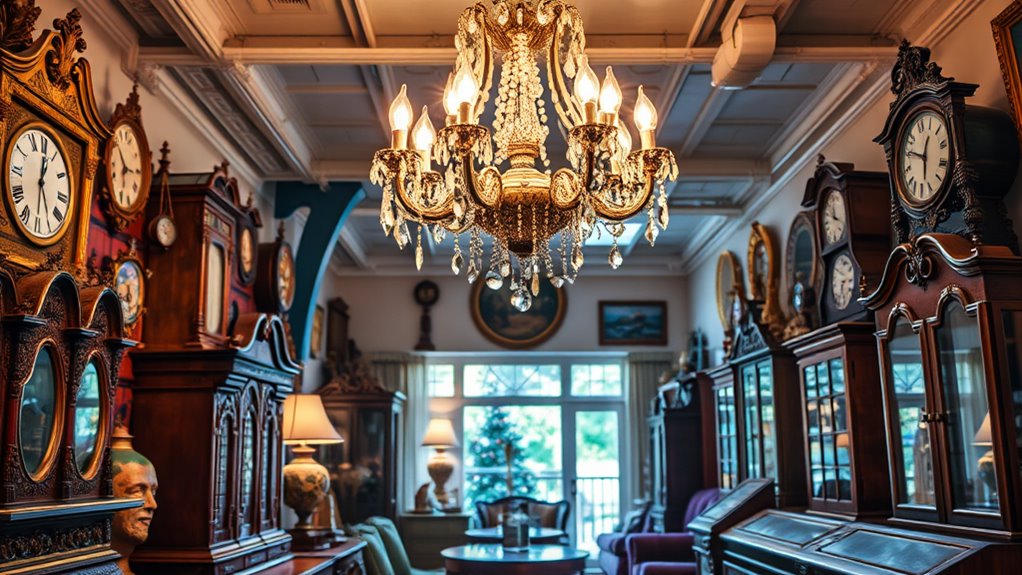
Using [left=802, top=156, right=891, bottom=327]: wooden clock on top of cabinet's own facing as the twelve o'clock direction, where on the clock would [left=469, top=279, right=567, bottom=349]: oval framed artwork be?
The oval framed artwork is roughly at 3 o'clock from the wooden clock on top of cabinet.

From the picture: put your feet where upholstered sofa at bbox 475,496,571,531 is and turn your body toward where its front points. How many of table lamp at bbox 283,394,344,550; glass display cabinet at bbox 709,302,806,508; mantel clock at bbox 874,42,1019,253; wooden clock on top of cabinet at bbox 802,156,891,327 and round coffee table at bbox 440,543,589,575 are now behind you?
0

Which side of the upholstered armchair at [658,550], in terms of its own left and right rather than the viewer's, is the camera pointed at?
left

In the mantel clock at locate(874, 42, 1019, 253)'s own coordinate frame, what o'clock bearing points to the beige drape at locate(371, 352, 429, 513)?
The beige drape is roughly at 3 o'clock from the mantel clock.

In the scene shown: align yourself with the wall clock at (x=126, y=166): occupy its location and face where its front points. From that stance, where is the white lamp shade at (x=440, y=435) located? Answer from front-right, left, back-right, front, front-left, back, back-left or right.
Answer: left

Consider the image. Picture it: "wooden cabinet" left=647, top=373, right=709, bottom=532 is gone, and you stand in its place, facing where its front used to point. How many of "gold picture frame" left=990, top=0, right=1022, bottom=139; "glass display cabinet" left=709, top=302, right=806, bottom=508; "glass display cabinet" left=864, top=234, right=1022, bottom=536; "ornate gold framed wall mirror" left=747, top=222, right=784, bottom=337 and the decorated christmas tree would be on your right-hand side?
1

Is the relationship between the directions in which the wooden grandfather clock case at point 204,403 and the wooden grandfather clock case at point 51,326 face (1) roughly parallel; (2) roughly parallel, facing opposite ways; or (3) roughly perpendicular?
roughly parallel

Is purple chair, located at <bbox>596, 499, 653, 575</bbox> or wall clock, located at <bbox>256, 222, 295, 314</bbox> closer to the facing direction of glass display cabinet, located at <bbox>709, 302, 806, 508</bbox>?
the wall clock

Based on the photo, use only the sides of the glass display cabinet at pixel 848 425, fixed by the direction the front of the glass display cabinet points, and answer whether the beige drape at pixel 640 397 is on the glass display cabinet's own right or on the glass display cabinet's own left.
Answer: on the glass display cabinet's own right

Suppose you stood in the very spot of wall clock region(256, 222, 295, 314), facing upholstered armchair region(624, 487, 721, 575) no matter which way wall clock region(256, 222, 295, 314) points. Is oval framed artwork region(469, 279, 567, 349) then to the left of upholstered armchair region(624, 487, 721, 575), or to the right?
left

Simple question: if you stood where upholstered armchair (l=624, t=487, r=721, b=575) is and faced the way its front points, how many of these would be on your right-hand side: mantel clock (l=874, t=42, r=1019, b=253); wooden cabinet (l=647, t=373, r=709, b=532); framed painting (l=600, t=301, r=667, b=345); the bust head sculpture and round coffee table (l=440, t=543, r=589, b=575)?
2

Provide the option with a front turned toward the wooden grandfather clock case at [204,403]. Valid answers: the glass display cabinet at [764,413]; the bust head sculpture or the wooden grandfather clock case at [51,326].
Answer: the glass display cabinet

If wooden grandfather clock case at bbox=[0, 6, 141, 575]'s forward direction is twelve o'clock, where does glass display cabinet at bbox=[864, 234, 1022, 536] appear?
The glass display cabinet is roughly at 11 o'clock from the wooden grandfather clock case.

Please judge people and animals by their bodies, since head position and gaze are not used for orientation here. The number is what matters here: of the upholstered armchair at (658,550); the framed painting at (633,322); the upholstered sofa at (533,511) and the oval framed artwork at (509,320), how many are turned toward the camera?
3

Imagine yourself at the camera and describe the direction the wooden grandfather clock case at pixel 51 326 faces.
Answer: facing the viewer and to the right of the viewer

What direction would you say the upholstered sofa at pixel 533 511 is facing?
toward the camera

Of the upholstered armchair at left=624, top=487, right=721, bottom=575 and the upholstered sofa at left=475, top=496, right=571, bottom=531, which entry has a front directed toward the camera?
the upholstered sofa at left=475, top=496, right=571, bottom=531

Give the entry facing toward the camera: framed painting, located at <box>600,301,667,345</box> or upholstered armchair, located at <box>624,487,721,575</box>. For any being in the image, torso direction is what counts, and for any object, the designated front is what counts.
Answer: the framed painting

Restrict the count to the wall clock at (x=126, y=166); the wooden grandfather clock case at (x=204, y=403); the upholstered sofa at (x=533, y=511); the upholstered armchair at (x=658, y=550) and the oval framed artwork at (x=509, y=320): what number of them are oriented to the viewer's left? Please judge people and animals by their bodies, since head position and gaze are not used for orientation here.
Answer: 1

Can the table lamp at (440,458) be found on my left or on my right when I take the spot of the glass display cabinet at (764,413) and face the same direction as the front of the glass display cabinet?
on my right

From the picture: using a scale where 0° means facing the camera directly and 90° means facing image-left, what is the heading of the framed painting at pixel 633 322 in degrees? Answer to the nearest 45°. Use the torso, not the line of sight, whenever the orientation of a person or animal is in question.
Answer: approximately 0°
